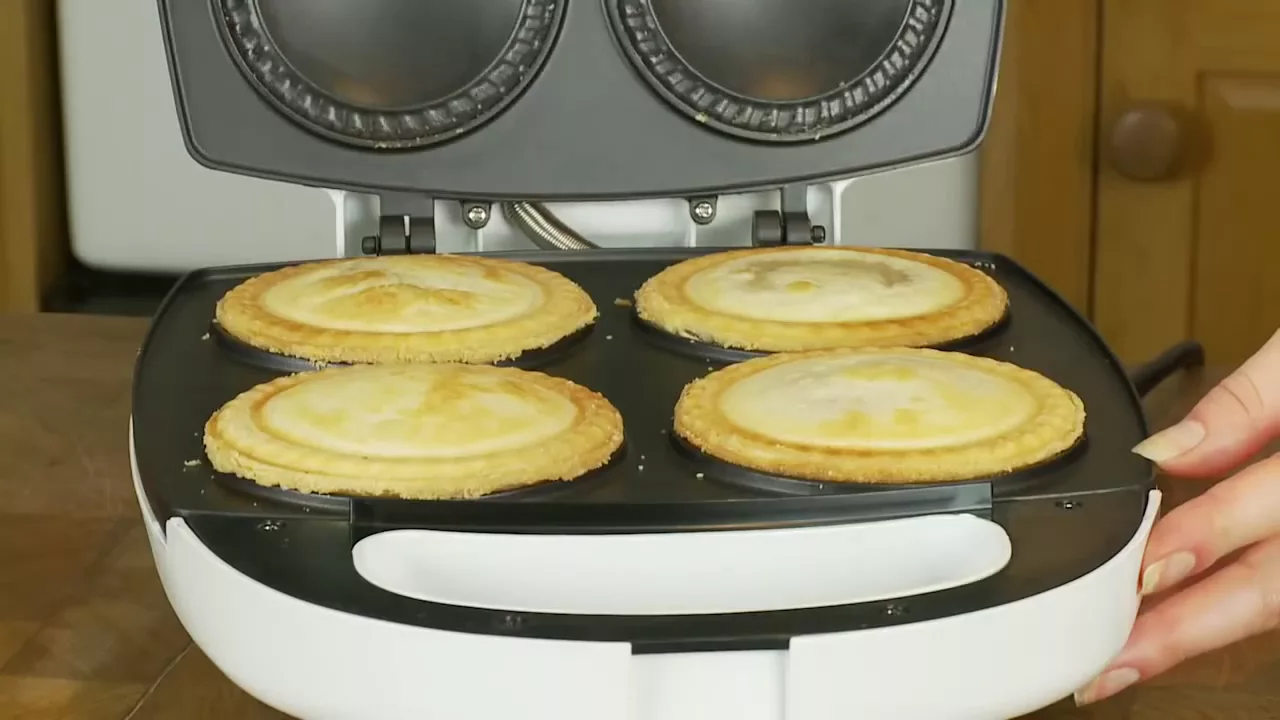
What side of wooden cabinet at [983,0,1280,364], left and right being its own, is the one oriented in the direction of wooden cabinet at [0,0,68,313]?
right

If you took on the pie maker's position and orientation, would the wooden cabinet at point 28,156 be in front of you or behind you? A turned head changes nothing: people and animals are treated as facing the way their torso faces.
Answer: behind

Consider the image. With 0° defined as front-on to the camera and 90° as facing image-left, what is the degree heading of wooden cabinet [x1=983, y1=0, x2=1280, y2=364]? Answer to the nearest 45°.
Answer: approximately 0°

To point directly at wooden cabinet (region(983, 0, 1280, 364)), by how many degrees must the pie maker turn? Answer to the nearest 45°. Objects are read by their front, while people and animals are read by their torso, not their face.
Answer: approximately 135° to its left

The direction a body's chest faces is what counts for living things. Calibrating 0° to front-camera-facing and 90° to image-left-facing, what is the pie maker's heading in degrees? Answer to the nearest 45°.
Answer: approximately 0°

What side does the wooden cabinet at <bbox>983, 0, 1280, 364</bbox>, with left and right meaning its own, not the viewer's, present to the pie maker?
front

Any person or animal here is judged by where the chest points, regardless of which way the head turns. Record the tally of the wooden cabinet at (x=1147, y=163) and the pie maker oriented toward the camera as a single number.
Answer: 2
